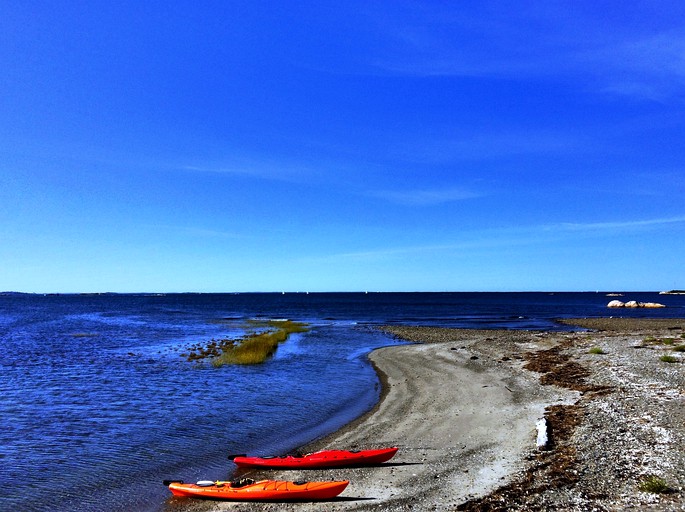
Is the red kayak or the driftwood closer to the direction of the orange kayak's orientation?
the driftwood

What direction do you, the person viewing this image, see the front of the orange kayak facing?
facing to the right of the viewer

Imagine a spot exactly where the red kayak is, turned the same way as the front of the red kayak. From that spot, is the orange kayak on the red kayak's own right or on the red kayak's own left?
on the red kayak's own right

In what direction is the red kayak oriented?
to the viewer's right

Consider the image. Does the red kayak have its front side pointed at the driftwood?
yes

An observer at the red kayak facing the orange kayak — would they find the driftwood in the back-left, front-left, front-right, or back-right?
back-left

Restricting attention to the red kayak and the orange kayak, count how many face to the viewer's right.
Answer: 2

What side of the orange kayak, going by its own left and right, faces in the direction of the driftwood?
front

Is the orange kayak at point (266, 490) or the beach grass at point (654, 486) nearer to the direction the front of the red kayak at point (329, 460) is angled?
the beach grass

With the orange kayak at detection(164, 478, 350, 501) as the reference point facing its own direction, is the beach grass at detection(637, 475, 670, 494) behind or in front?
in front
